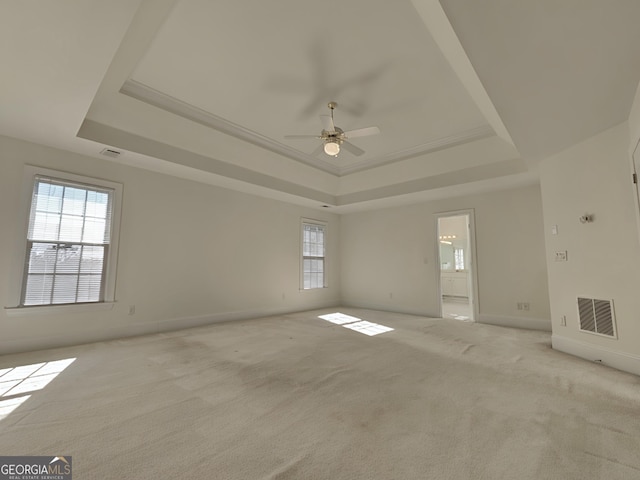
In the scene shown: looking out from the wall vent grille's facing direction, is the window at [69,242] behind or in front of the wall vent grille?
in front

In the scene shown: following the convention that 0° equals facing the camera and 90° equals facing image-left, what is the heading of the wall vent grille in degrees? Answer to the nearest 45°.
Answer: approximately 45°

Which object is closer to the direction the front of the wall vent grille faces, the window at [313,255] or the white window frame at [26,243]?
the white window frame

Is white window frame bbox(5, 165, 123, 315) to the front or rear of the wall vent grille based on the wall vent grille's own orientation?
to the front

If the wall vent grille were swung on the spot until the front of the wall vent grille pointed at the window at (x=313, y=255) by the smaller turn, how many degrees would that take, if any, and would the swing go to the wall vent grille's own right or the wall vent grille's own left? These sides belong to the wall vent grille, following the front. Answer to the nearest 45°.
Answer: approximately 45° to the wall vent grille's own right
